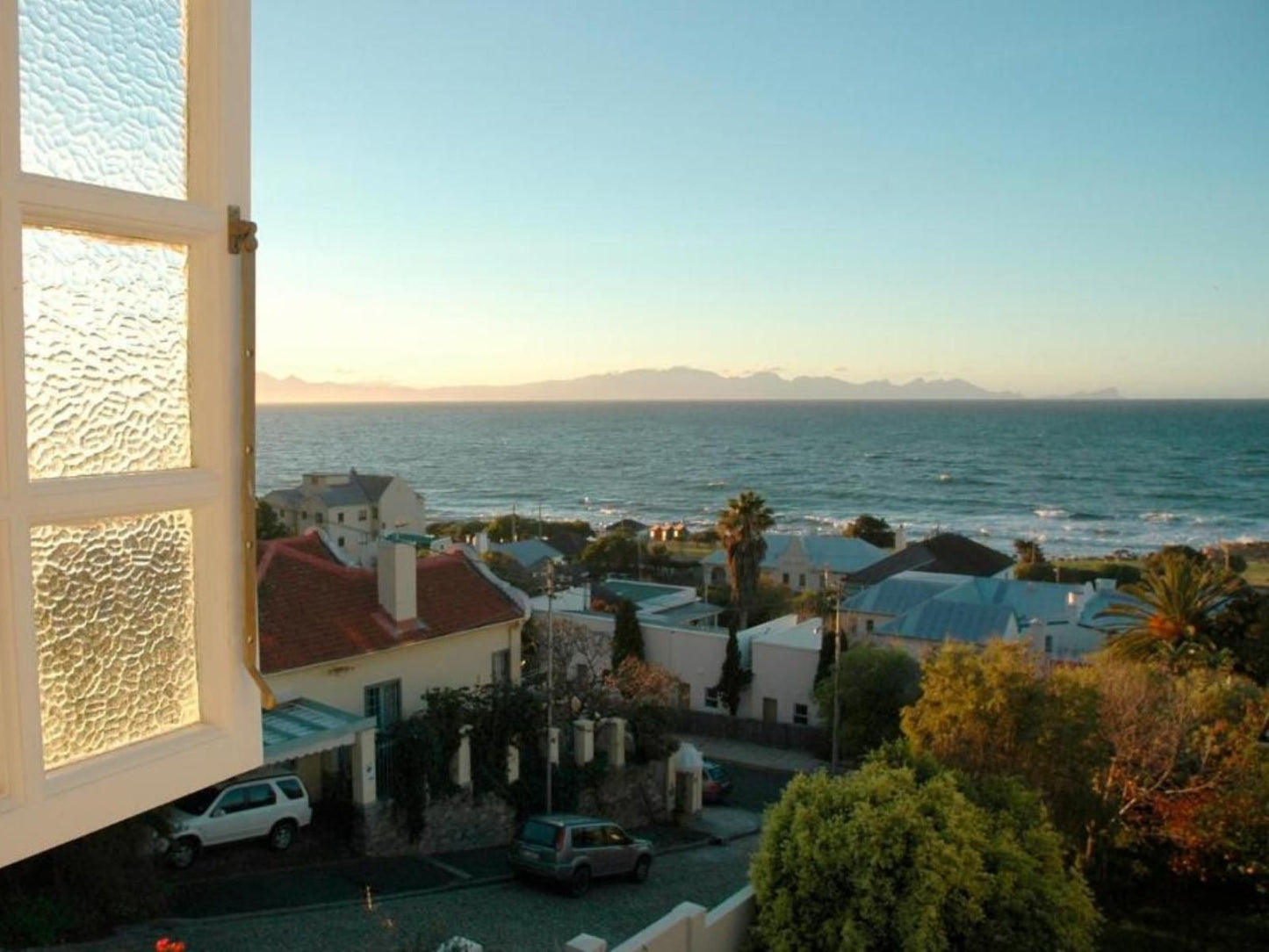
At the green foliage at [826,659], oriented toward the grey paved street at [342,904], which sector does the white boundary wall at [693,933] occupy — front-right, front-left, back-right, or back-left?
front-left

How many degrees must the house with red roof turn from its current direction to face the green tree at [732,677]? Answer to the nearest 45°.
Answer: approximately 90° to its left

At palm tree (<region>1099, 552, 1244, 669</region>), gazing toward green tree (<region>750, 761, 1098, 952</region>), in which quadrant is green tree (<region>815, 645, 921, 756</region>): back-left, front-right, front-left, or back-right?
front-right

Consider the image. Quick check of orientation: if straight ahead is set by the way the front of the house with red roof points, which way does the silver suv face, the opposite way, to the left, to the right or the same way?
to the left

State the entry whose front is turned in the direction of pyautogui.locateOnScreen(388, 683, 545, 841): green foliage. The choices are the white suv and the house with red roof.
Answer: the house with red roof

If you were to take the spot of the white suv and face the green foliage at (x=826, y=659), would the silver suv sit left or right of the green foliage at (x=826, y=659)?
right

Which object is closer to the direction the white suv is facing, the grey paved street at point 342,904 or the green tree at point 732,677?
the grey paved street

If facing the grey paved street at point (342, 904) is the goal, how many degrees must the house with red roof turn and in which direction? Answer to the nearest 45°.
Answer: approximately 45° to its right

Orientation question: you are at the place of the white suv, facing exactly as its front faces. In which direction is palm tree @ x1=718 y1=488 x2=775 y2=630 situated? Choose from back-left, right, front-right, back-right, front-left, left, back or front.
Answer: back

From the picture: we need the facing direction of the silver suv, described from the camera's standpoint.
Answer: facing away from the viewer and to the right of the viewer

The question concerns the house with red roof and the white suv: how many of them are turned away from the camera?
0

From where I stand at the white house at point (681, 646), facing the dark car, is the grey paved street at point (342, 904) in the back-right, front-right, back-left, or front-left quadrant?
front-right

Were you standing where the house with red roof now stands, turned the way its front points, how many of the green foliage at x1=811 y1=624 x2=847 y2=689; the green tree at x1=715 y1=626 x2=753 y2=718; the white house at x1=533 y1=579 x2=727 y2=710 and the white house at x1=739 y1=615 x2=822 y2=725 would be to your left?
4

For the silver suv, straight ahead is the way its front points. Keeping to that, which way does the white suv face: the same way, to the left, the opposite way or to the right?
the opposite way

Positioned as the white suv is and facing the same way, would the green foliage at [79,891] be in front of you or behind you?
in front

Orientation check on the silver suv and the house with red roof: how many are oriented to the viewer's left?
0

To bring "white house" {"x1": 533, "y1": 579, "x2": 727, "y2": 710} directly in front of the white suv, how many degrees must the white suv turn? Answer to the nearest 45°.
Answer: approximately 180°

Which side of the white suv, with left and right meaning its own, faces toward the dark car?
back
